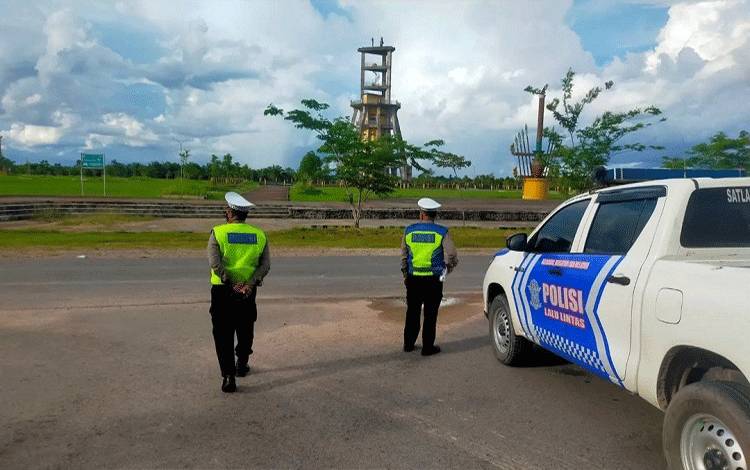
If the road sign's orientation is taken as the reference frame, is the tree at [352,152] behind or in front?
in front

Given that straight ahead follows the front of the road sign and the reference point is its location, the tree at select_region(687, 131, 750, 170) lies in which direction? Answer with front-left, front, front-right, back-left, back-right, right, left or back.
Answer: front-left

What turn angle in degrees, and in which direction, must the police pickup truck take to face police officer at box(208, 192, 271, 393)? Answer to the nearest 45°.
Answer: approximately 45° to its left

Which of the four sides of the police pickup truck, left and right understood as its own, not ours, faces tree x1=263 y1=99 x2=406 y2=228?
front

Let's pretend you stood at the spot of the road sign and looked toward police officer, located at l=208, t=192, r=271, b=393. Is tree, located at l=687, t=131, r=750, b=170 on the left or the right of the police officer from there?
left

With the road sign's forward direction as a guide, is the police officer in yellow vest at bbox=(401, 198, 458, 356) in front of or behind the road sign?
in front

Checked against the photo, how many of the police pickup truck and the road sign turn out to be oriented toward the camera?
1

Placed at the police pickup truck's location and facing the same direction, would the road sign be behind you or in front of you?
in front

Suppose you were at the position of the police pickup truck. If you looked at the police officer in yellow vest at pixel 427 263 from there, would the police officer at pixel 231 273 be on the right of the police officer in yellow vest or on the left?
left

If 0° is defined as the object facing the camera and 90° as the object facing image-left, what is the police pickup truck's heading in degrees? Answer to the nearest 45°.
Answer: approximately 135°

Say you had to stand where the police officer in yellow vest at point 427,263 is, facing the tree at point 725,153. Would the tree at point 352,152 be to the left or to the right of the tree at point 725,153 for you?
left

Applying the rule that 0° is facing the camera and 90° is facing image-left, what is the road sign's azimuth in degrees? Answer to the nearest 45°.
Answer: approximately 0°
